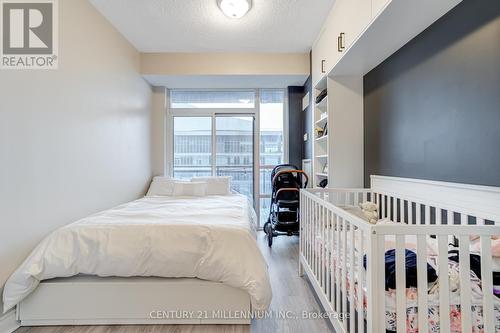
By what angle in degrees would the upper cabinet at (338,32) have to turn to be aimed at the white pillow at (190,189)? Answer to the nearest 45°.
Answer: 0° — it already faces it

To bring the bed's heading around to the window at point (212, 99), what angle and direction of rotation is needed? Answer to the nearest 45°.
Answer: approximately 135° to its left

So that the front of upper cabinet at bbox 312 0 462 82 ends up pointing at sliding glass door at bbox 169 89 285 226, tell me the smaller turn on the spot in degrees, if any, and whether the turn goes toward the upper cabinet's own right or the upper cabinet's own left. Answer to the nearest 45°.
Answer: approximately 45° to the upper cabinet's own right

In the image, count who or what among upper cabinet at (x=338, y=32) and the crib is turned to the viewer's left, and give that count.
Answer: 2

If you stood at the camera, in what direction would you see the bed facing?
facing the viewer

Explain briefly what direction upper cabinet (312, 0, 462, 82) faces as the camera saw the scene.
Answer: facing to the left of the viewer

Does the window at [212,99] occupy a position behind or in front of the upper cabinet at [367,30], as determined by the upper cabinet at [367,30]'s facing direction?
in front

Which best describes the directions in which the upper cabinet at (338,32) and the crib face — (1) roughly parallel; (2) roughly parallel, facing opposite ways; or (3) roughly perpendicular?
roughly parallel

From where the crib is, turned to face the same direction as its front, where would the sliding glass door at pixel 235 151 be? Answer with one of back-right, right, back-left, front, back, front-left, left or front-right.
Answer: front-right

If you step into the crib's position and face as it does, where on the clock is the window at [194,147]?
The window is roughly at 1 o'clock from the crib.

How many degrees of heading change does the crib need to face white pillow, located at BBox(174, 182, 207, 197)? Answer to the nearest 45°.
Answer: approximately 45° to its right

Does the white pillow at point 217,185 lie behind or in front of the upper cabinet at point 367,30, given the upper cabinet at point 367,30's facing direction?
in front

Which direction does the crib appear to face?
to the viewer's left

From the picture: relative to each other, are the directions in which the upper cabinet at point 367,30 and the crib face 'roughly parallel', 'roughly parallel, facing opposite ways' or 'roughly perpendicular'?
roughly parallel
